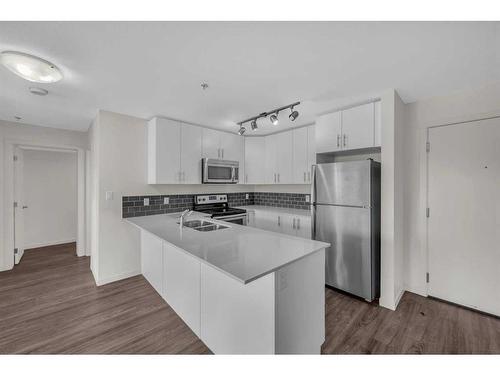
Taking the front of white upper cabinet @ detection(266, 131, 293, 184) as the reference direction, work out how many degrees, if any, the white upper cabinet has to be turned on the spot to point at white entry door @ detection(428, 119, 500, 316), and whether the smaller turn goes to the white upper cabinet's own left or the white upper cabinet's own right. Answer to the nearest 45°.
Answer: approximately 90° to the white upper cabinet's own left

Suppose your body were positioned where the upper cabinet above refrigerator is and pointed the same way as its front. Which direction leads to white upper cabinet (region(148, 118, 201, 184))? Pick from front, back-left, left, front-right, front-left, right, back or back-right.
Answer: front-right

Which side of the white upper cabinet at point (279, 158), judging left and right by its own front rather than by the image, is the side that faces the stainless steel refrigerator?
left

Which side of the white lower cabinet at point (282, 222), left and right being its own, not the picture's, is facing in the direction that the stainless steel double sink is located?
front

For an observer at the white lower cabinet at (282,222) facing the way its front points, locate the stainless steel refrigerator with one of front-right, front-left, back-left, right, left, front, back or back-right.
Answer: left

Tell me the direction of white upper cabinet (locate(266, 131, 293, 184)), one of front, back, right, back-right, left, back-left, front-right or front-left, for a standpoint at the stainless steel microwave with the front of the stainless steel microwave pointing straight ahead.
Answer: front-left

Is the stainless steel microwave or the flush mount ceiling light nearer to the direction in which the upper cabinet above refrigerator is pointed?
the flush mount ceiling light

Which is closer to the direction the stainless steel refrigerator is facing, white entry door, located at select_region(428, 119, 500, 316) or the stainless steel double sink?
the stainless steel double sink

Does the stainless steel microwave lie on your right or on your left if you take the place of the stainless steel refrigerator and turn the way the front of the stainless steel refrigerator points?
on your right

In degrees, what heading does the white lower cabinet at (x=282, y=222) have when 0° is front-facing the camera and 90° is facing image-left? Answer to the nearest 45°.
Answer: approximately 45°
